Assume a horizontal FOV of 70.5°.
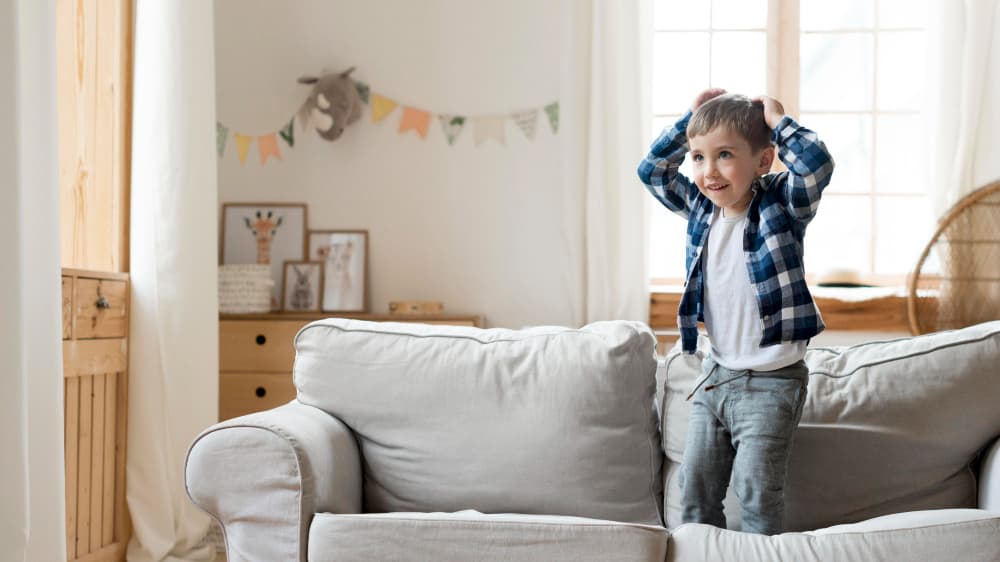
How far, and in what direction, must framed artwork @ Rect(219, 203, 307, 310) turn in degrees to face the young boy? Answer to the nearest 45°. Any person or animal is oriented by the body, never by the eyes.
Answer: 0° — it already faces them

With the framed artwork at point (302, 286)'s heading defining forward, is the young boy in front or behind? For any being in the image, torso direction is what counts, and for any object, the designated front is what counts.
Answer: in front

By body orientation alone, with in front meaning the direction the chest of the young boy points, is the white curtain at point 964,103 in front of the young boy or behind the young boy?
behind

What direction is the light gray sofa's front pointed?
toward the camera

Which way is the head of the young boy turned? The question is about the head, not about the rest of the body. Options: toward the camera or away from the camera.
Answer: toward the camera

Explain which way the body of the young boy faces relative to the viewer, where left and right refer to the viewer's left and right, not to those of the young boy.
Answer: facing the viewer and to the left of the viewer

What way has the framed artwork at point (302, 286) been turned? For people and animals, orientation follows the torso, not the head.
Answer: toward the camera

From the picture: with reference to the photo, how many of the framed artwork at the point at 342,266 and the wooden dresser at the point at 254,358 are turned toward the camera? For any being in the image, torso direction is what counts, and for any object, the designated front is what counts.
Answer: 2

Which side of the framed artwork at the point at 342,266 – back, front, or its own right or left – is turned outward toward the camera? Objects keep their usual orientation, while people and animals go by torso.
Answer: front

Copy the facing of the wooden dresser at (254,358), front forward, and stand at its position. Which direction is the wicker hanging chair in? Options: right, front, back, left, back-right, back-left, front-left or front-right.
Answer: left

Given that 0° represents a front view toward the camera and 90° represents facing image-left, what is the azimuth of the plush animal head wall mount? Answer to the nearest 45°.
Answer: approximately 45°

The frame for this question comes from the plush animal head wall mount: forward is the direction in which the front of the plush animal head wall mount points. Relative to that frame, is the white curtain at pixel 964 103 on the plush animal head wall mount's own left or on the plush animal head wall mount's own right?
on the plush animal head wall mount's own left

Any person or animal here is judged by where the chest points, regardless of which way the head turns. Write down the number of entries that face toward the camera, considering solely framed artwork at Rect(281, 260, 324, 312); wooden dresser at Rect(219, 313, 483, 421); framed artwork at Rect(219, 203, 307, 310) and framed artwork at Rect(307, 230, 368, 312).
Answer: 4
